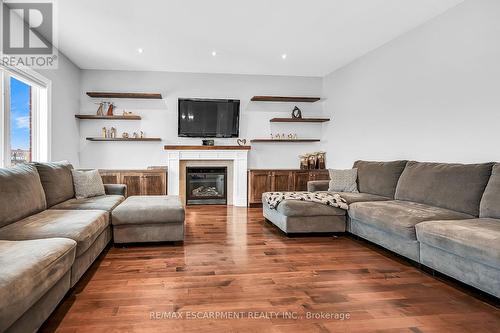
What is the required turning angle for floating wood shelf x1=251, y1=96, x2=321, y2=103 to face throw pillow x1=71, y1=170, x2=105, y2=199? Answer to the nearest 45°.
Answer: approximately 45° to its right

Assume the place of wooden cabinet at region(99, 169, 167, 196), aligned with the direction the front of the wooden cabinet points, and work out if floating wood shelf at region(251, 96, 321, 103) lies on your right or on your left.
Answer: on your left

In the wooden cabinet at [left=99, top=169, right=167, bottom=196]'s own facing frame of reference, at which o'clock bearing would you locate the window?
The window is roughly at 2 o'clock from the wooden cabinet.

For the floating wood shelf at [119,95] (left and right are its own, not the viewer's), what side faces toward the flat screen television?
left

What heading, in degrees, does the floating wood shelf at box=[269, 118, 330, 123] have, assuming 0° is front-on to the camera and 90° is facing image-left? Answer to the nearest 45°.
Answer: approximately 0°

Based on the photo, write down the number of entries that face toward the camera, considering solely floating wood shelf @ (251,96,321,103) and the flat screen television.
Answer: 2
